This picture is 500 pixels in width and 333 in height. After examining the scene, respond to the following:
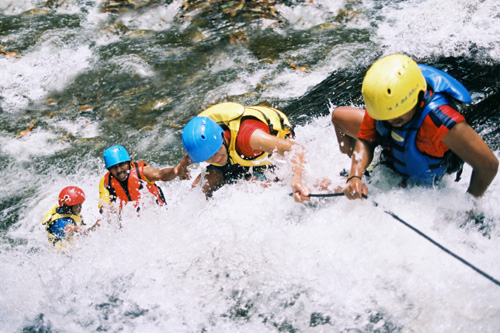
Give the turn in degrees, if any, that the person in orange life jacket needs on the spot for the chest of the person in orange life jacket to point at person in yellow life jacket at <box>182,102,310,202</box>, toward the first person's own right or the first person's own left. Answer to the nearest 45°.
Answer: approximately 45° to the first person's own left

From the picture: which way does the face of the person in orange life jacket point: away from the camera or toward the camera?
toward the camera

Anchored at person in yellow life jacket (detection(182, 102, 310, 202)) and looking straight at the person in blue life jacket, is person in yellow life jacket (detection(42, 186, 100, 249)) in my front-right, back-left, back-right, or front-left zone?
back-right

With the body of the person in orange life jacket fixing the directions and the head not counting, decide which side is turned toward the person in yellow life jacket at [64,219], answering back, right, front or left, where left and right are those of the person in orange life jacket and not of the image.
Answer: right

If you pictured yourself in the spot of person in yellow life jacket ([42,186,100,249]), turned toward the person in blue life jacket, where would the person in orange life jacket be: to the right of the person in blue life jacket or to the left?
left

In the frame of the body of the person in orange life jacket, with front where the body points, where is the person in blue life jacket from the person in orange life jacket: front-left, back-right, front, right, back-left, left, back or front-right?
front-left

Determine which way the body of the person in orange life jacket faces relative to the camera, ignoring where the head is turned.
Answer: toward the camera
